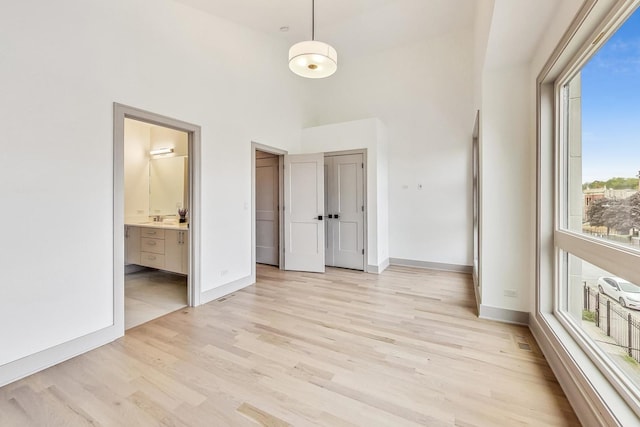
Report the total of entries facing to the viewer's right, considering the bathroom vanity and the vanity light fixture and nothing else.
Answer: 0

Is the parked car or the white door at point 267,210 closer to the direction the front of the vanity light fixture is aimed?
the parked car

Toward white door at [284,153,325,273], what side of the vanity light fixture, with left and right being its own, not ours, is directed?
left

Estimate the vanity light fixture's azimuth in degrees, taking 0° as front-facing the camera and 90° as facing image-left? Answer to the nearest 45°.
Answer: approximately 45°

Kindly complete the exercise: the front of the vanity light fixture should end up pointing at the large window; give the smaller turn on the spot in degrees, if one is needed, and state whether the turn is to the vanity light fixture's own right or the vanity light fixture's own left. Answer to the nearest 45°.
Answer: approximately 90° to the vanity light fixture's own left

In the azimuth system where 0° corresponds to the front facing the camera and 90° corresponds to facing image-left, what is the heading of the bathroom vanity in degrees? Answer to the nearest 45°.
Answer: approximately 45°

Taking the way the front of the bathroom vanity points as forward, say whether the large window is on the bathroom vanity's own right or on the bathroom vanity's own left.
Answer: on the bathroom vanity's own left

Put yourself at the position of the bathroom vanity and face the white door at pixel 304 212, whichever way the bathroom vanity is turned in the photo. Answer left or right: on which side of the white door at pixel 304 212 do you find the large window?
right

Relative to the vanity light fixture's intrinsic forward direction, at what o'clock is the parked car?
The parked car is roughly at 10 o'clock from the vanity light fixture.

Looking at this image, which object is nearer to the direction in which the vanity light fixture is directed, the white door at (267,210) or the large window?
the large window

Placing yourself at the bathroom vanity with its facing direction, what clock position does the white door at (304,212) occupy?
The white door is roughly at 8 o'clock from the bathroom vanity.

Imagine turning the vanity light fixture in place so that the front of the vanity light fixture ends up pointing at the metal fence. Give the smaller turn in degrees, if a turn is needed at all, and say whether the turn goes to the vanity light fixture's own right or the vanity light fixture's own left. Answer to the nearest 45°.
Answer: approximately 90° to the vanity light fixture's own left
